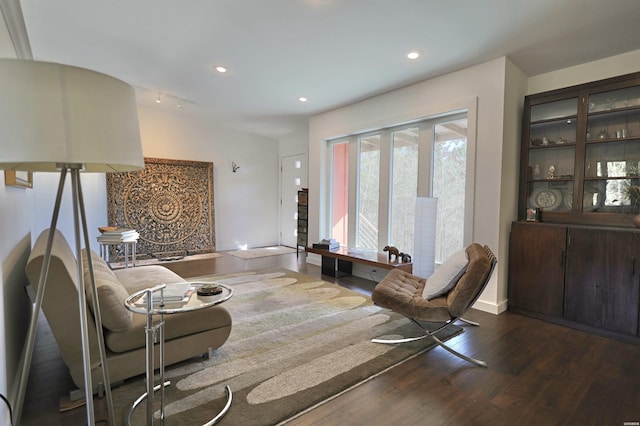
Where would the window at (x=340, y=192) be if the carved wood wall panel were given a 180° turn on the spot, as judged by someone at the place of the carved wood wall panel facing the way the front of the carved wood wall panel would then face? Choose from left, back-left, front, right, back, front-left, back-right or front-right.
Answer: back-right

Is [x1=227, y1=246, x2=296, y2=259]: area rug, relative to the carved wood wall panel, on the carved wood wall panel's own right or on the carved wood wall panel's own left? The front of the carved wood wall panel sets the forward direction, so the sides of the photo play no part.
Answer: on the carved wood wall panel's own left

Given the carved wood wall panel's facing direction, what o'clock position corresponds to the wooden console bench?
The wooden console bench is roughly at 11 o'clock from the carved wood wall panel.

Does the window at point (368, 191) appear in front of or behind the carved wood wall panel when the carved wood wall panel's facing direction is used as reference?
in front

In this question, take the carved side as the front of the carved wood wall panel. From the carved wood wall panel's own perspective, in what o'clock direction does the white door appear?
The white door is roughly at 9 o'clock from the carved wood wall panel.

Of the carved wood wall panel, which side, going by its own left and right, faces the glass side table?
front

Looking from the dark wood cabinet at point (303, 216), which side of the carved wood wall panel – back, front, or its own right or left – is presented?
left

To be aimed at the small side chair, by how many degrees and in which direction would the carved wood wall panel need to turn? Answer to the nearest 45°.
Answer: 0° — it already faces it

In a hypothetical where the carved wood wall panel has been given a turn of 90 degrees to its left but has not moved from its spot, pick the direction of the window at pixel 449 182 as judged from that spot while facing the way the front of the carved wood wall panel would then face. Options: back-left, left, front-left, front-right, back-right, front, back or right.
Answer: front-right

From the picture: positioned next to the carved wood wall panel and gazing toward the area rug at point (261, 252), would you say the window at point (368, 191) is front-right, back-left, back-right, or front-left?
front-right

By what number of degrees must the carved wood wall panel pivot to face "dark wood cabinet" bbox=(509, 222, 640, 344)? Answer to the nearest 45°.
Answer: approximately 45° to its left

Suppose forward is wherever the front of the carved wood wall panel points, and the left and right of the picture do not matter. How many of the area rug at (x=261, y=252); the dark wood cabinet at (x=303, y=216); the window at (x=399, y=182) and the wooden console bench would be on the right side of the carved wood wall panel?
0

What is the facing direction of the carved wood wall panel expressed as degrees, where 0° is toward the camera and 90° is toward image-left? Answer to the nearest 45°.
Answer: approximately 0°

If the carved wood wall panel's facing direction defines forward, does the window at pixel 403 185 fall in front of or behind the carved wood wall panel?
in front

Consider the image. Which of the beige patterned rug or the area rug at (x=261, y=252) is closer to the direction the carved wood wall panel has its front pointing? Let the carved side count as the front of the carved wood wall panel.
the beige patterned rug

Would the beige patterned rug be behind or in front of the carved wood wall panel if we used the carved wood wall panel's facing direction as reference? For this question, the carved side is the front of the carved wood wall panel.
in front

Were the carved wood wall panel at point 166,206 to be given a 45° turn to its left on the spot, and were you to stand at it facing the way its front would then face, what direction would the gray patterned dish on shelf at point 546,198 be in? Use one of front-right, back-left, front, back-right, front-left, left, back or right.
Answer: front
